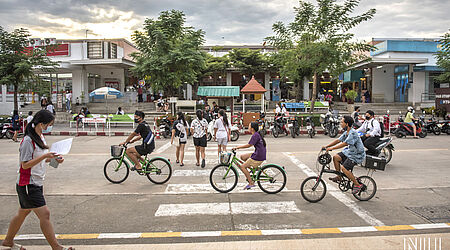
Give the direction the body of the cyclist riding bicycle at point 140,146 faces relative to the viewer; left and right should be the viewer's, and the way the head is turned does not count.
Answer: facing to the left of the viewer

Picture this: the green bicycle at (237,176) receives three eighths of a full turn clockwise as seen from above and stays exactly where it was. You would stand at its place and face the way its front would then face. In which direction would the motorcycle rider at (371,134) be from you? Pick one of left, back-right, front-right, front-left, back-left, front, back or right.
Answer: front

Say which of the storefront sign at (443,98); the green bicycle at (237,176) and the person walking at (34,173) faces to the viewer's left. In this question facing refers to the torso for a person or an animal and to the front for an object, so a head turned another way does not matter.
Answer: the green bicycle

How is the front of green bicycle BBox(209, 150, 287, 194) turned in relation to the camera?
facing to the left of the viewer

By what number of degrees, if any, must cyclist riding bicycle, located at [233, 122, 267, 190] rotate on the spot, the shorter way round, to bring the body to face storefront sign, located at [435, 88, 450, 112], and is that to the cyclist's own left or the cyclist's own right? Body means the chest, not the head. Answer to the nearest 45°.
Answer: approximately 135° to the cyclist's own right

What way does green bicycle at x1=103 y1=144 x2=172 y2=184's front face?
to the viewer's left

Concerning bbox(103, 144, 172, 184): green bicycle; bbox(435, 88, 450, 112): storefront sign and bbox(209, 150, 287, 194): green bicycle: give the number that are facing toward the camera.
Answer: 1

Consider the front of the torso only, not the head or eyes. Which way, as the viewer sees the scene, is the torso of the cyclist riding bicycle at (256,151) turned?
to the viewer's left

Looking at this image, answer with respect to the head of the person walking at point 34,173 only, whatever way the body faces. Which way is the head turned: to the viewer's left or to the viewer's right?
to the viewer's right

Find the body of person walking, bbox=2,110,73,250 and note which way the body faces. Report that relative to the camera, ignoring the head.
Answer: to the viewer's right

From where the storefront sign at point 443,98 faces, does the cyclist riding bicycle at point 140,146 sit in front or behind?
in front
